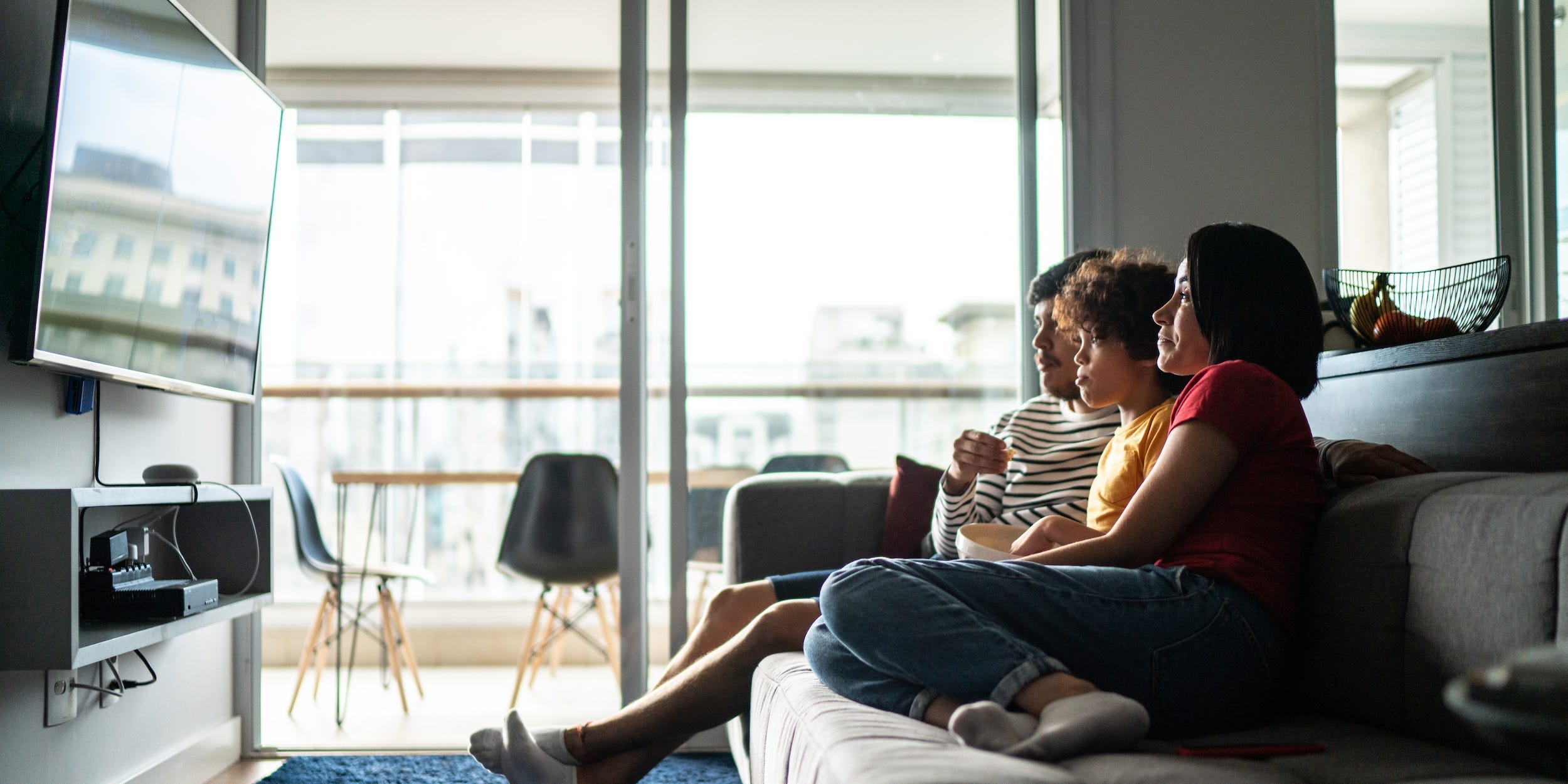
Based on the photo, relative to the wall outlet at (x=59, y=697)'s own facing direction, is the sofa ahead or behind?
ahead

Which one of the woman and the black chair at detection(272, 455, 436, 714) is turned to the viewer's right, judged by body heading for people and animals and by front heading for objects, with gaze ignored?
the black chair

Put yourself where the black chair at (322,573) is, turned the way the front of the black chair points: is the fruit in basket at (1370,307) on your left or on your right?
on your right

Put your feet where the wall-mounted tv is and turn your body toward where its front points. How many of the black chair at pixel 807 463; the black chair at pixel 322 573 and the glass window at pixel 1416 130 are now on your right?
0

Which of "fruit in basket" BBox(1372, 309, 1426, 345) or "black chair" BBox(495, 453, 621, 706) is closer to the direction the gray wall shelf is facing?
the fruit in basket

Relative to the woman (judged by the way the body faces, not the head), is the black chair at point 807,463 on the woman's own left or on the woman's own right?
on the woman's own right

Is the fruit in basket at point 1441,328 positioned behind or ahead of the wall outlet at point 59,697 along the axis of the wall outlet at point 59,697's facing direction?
ahead

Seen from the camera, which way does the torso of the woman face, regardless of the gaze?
to the viewer's left

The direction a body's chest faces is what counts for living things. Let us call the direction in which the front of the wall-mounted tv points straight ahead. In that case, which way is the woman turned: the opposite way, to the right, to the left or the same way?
the opposite way

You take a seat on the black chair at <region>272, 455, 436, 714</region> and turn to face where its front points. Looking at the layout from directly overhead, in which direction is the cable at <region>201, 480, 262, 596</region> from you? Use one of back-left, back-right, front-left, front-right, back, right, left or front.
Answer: right

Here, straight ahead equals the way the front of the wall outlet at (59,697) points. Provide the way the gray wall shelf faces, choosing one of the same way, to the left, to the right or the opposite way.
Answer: the same way

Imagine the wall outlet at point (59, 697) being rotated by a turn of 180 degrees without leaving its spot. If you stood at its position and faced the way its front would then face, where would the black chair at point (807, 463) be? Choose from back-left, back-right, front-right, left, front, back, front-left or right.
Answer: back-right

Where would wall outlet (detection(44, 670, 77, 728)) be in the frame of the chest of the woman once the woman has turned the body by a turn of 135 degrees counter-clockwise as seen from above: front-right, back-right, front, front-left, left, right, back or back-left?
back-right

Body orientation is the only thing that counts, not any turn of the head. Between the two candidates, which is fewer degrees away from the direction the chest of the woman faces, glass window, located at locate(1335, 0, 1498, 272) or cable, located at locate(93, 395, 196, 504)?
the cable

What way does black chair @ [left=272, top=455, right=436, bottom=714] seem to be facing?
to the viewer's right

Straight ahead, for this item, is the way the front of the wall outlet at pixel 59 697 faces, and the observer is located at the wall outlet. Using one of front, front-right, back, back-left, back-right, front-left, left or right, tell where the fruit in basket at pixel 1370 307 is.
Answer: front

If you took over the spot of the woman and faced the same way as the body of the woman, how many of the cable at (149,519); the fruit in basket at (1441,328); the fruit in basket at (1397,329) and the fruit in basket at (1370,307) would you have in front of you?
1

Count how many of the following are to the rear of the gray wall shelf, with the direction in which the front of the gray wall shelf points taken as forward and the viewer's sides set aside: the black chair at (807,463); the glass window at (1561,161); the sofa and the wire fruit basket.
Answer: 0

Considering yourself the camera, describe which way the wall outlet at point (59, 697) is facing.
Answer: facing the viewer and to the right of the viewer

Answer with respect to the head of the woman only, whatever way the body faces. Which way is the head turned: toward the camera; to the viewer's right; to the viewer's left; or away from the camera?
to the viewer's left
